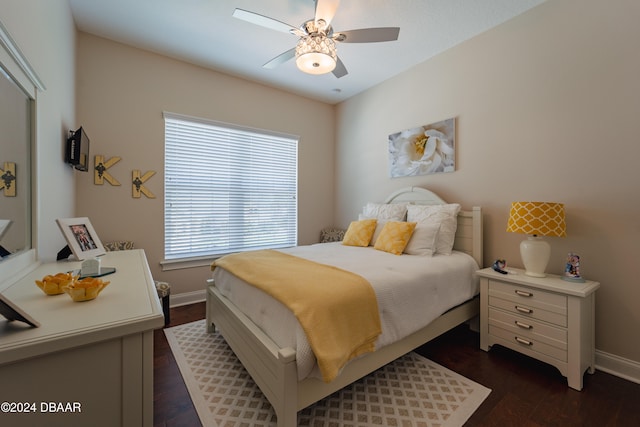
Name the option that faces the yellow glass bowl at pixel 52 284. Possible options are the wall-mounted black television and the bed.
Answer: the bed

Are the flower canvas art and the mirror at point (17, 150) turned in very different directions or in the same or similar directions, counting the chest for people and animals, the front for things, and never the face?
very different directions

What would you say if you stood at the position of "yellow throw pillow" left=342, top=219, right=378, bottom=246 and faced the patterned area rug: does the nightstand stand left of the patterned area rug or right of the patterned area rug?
left

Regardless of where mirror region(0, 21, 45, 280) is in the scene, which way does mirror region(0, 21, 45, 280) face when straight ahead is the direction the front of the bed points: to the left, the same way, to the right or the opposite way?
the opposite way

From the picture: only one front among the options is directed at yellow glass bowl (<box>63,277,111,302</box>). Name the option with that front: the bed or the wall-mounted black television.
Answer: the bed

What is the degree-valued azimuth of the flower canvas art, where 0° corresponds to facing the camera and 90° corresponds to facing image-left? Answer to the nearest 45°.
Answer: approximately 45°

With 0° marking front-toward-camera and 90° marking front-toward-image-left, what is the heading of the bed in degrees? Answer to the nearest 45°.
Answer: approximately 45°

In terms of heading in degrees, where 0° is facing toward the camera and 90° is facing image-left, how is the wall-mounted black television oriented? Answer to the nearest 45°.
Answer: approximately 270°

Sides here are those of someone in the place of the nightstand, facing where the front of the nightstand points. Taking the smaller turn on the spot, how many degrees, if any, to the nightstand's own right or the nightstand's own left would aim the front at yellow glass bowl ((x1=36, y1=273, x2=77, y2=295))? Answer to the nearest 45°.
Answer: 0° — it already faces it
